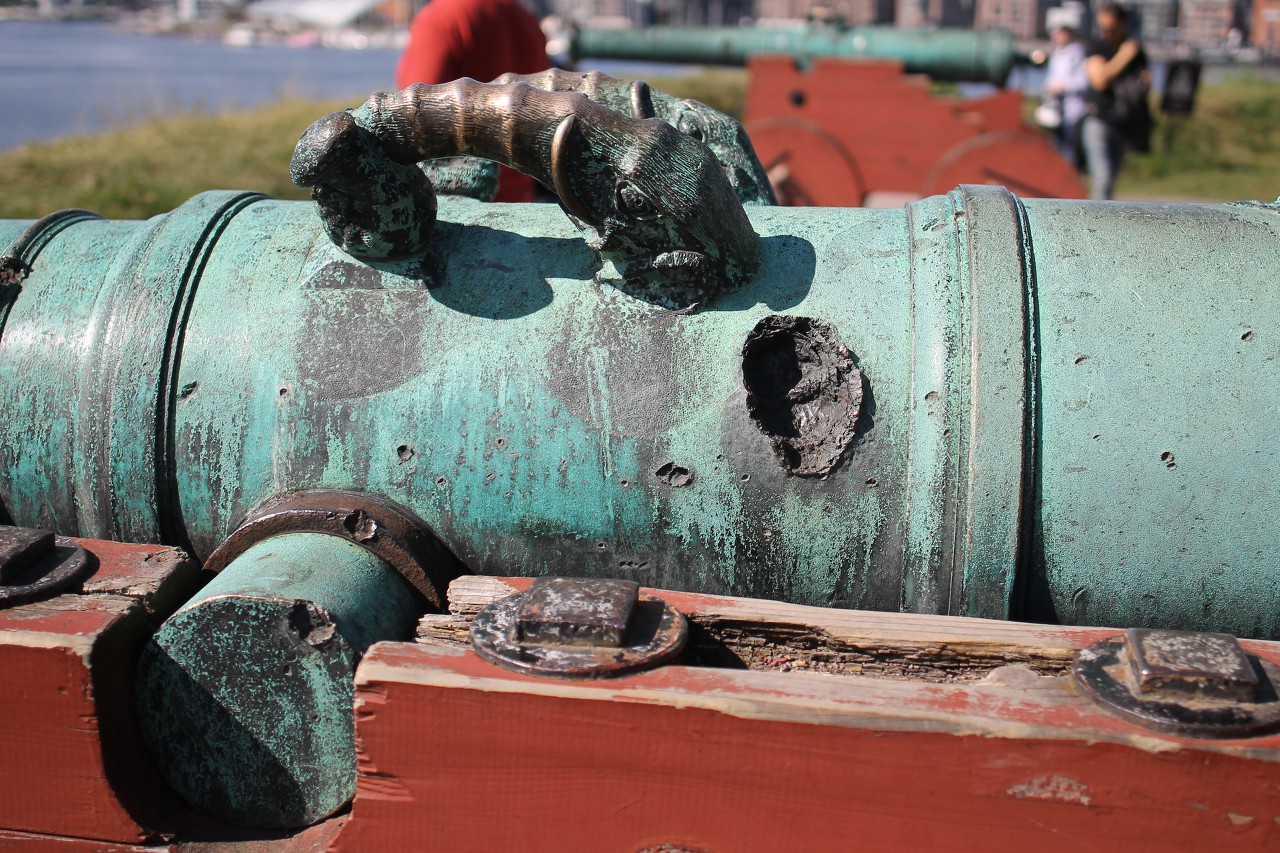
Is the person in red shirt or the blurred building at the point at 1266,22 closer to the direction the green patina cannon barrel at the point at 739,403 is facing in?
the person in red shirt

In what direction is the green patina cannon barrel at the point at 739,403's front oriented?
to the viewer's left

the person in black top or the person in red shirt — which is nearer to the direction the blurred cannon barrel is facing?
the person in red shirt

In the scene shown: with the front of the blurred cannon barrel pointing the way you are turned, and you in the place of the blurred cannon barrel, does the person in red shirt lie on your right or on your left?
on your left

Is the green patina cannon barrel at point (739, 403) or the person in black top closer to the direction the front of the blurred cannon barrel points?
the green patina cannon barrel

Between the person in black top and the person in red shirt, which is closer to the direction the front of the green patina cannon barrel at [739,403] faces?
the person in red shirt

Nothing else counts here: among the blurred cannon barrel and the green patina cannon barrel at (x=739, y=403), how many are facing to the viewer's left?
2

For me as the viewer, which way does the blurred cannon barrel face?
facing to the left of the viewer

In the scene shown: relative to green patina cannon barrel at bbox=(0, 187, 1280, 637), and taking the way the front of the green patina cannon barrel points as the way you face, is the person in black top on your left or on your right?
on your right

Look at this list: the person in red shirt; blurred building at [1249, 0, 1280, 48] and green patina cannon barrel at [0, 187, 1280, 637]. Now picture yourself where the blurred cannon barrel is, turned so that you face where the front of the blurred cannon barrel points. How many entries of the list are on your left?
2
